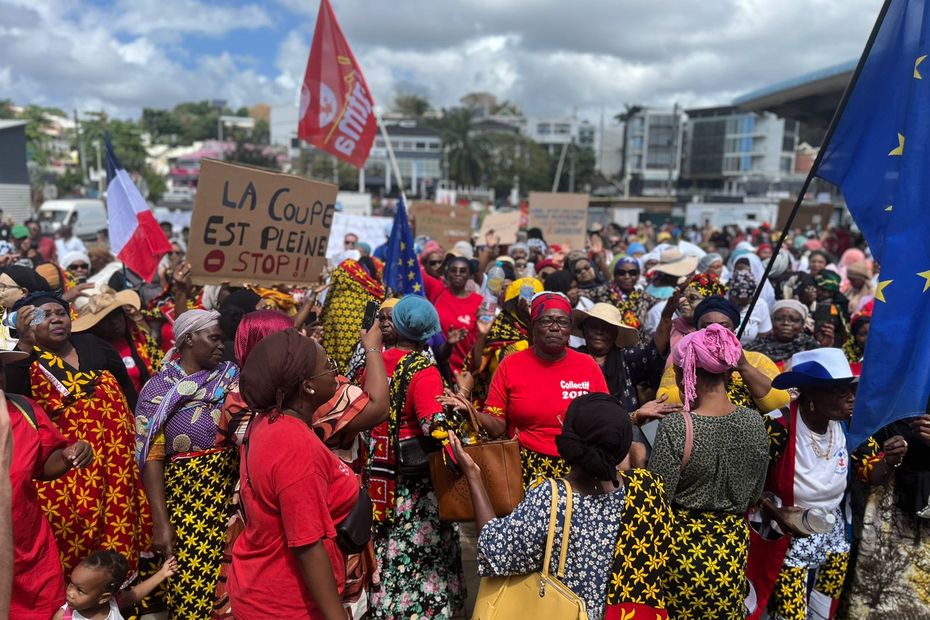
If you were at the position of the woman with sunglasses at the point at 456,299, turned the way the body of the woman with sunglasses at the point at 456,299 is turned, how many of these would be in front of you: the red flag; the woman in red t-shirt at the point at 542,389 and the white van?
1

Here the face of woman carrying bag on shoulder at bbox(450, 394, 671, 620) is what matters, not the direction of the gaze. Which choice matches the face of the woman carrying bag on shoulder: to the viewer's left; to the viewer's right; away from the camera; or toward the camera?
away from the camera

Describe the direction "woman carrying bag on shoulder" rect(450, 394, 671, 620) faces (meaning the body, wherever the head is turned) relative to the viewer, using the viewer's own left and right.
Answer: facing away from the viewer

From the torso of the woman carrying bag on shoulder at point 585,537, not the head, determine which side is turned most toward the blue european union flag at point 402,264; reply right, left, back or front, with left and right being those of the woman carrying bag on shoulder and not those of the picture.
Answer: front

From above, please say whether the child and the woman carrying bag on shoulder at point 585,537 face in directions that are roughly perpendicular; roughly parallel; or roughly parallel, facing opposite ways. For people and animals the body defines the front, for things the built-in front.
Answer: roughly parallel, facing opposite ways

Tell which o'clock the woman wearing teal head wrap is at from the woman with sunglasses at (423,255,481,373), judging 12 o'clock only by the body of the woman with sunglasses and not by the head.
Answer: The woman wearing teal head wrap is roughly at 12 o'clock from the woman with sunglasses.

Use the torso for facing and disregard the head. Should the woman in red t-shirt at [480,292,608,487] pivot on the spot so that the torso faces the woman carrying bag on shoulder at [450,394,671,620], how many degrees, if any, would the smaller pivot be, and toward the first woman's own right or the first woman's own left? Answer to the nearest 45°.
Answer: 0° — they already face them

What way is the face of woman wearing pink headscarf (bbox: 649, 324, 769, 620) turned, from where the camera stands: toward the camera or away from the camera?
away from the camera

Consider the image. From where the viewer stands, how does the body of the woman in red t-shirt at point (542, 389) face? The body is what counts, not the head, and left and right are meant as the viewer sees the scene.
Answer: facing the viewer

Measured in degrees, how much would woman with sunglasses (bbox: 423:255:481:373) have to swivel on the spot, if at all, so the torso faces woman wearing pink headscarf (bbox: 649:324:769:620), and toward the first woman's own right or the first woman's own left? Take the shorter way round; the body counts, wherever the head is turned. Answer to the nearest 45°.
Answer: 0° — they already face them

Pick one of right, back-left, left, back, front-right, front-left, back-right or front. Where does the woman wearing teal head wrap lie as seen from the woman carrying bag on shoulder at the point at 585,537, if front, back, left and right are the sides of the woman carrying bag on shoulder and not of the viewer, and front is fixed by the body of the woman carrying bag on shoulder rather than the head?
front-left

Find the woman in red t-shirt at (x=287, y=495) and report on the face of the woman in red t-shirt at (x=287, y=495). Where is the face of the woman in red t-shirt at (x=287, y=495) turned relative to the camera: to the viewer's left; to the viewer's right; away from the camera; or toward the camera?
to the viewer's right

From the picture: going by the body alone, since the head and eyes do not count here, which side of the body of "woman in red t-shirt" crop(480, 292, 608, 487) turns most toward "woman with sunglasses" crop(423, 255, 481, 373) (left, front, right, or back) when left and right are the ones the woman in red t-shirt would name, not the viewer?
back

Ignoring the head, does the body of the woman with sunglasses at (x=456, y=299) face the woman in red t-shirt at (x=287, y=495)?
yes

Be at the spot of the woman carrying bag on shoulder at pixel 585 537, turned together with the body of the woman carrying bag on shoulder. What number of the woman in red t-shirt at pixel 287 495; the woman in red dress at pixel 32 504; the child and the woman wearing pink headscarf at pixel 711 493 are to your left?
3

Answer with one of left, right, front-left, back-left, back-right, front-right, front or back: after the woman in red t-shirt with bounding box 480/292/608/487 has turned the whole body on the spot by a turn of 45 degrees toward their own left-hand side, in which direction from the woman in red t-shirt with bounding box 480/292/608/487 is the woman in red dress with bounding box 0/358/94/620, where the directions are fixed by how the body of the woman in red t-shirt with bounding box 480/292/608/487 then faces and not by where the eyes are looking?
right

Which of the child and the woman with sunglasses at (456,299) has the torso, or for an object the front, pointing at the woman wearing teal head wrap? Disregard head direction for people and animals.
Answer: the woman with sunglasses

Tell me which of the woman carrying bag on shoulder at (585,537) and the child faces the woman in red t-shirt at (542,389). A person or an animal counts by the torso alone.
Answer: the woman carrying bag on shoulder
